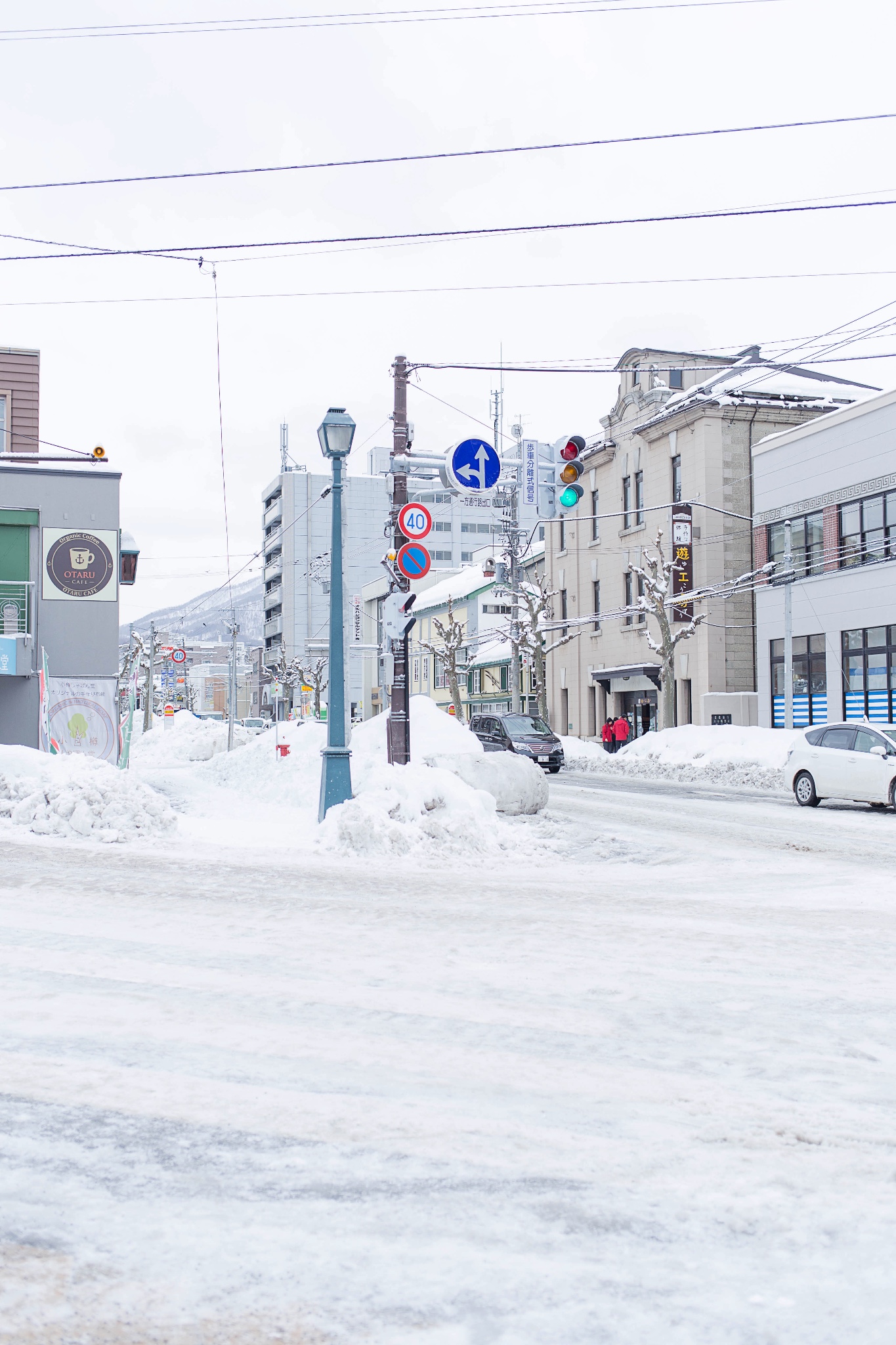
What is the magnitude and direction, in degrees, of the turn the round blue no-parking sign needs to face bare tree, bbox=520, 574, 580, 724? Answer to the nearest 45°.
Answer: approximately 180°

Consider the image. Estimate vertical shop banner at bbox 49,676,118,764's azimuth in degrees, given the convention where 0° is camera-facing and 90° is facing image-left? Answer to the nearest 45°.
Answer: approximately 0°

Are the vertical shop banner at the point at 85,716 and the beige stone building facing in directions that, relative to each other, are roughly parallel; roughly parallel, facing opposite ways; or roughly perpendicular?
roughly perpendicular

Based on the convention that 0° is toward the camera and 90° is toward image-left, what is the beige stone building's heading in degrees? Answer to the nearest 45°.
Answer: approximately 45°

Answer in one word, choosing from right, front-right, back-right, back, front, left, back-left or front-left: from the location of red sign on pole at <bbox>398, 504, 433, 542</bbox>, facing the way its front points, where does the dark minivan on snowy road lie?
back

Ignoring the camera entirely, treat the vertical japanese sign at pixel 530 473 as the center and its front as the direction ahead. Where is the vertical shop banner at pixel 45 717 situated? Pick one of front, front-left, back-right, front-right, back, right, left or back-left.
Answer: right

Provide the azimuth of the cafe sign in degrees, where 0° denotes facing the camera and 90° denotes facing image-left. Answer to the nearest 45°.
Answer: approximately 0°
